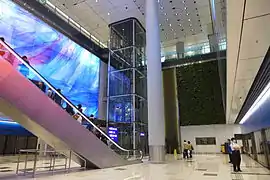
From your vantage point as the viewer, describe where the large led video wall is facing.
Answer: facing the viewer and to the right of the viewer

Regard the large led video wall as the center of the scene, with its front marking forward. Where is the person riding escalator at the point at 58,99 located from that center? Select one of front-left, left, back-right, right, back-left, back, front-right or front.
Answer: front-right

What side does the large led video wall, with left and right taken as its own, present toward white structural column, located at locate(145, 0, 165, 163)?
front

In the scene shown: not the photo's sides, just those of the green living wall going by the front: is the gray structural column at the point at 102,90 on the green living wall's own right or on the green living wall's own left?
on the green living wall's own right

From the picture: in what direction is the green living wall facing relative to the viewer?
toward the camera

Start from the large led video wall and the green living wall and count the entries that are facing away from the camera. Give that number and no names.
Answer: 0

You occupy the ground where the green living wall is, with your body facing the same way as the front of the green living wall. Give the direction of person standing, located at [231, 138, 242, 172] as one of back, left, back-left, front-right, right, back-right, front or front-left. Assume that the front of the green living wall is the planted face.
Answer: front

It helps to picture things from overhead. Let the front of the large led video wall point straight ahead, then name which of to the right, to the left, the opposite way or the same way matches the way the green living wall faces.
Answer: to the right

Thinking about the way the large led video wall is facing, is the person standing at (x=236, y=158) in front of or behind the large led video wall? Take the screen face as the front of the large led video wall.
in front

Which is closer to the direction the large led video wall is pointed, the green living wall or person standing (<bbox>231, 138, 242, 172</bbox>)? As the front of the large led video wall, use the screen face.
the person standing
